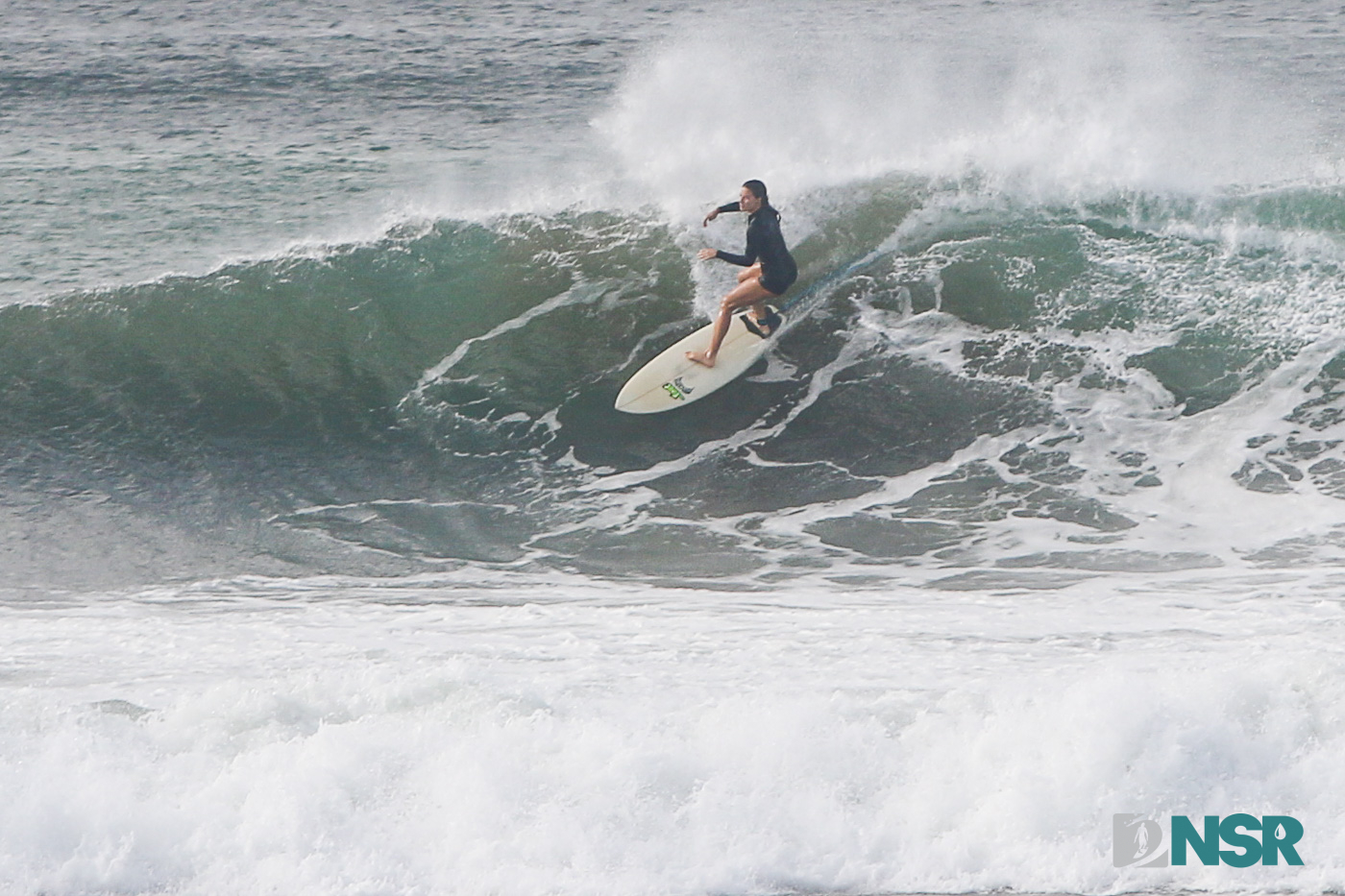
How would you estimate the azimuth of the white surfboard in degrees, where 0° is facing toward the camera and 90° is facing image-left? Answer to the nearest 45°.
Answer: approximately 45°
